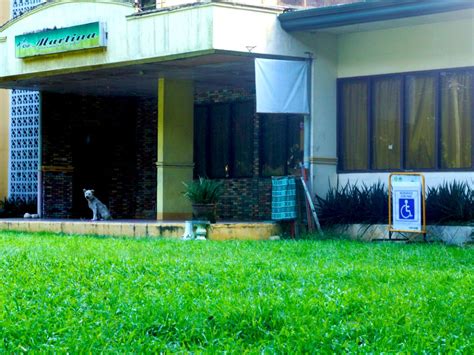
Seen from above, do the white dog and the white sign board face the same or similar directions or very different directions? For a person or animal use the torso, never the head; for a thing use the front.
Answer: same or similar directions

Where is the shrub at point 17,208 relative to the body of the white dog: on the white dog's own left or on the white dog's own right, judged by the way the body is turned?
on the white dog's own right

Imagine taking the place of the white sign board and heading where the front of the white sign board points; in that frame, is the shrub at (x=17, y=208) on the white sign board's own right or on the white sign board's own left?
on the white sign board's own right

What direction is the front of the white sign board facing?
toward the camera

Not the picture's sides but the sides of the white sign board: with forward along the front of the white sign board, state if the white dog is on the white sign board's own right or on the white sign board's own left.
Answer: on the white sign board's own right

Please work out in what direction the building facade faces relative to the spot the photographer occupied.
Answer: facing the viewer and to the left of the viewer

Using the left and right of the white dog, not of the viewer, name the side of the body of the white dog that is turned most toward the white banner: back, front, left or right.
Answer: back

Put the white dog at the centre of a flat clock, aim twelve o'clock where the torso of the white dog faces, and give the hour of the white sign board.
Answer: The white sign board is roughly at 7 o'clock from the white dog.

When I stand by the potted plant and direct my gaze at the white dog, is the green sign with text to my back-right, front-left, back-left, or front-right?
front-left

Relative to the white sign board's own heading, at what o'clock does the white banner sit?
The white banner is roughly at 4 o'clock from the white sign board.

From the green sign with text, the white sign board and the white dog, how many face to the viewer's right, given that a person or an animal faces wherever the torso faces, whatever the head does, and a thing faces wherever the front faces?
0

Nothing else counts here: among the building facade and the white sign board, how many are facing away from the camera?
0

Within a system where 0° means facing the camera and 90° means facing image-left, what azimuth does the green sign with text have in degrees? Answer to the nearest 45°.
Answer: approximately 45°

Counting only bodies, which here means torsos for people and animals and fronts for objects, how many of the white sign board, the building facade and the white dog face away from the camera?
0

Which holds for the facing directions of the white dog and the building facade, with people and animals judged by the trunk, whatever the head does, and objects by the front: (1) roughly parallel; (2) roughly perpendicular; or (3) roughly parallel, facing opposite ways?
roughly perpendicular

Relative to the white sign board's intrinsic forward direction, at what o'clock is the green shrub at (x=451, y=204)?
The green shrub is roughly at 8 o'clock from the white sign board.
